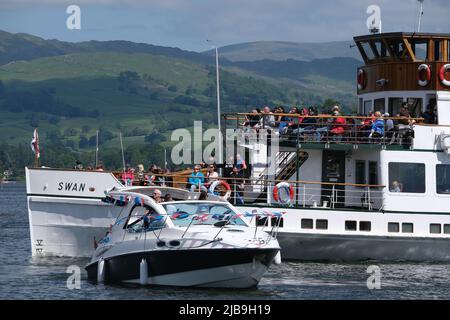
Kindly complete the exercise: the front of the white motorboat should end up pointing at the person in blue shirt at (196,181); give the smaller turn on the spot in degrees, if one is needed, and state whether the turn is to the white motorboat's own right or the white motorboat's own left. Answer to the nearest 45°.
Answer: approximately 135° to the white motorboat's own left

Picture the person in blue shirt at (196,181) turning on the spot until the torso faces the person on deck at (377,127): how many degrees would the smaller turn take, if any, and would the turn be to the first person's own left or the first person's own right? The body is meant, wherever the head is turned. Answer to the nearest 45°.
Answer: approximately 90° to the first person's own left

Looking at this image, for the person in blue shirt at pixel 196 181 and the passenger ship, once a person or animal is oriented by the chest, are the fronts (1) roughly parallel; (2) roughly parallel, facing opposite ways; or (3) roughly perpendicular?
roughly perpendicular

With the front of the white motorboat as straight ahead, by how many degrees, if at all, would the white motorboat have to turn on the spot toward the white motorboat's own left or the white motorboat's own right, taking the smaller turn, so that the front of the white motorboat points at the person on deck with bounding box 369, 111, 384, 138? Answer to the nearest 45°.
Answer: approximately 90° to the white motorboat's own left

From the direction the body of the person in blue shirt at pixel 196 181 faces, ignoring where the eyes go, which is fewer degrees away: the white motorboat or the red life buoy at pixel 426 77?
the white motorboat

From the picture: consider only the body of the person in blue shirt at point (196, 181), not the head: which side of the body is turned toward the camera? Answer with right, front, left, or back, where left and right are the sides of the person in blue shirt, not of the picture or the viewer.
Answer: front

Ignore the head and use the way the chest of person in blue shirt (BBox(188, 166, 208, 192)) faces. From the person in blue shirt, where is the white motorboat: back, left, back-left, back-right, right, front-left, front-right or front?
front

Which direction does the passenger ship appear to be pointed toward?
to the viewer's left

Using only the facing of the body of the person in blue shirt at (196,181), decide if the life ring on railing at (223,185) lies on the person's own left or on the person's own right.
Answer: on the person's own left

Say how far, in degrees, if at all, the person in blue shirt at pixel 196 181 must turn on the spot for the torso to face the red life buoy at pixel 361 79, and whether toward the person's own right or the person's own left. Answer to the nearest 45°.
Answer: approximately 135° to the person's own left

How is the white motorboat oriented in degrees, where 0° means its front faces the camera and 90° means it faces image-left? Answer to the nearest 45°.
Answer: approximately 315°

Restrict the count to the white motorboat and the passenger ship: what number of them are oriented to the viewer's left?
1
